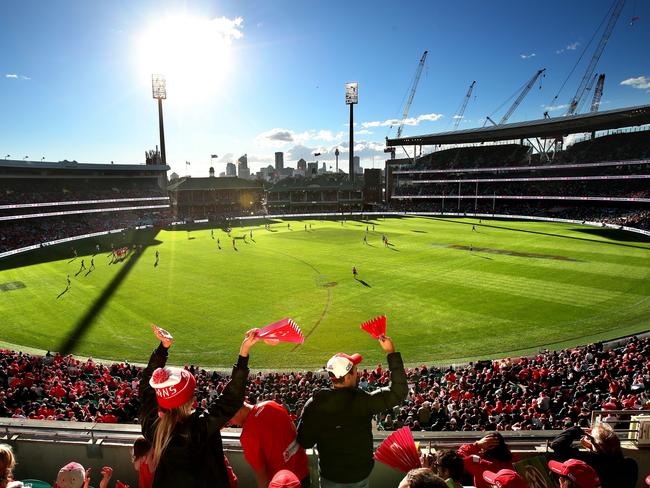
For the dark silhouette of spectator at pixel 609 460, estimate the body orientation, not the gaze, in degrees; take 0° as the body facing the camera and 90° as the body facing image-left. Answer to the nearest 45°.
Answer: approximately 135°

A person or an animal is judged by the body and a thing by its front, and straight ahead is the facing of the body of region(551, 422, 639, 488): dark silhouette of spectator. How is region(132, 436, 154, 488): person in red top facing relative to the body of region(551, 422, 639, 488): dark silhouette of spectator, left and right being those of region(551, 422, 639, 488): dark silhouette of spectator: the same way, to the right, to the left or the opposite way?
the same way

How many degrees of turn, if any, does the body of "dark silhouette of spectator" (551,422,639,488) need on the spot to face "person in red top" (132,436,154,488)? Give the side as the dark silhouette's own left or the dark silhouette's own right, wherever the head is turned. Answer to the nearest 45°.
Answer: approximately 90° to the dark silhouette's own left

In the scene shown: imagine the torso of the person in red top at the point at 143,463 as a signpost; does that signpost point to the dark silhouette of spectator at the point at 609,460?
no

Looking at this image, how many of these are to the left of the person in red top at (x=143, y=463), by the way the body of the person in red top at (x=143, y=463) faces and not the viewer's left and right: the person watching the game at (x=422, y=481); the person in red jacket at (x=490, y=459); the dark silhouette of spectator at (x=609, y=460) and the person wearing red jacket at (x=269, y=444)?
0

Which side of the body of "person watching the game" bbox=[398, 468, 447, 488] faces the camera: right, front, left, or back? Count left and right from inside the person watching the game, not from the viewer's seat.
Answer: back

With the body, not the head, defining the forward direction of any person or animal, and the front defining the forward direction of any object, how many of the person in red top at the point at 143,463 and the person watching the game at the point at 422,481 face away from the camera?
2

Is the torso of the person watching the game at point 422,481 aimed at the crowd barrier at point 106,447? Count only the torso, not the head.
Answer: no

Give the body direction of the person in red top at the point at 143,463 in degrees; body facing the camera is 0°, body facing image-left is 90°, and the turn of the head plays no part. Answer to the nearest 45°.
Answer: approximately 180°

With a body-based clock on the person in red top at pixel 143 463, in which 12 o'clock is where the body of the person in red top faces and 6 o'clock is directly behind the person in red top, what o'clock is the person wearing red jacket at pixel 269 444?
The person wearing red jacket is roughly at 4 o'clock from the person in red top.

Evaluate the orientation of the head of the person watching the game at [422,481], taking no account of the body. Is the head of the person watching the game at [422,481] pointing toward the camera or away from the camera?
away from the camera

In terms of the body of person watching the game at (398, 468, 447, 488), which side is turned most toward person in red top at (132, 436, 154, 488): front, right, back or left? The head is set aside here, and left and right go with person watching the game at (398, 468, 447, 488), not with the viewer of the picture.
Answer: left

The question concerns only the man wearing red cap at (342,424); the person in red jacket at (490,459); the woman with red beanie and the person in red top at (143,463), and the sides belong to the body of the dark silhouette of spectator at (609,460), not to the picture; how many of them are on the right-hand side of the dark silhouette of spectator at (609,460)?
0

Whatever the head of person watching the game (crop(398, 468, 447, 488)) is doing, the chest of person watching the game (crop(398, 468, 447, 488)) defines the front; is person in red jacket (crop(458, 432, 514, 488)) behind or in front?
in front
